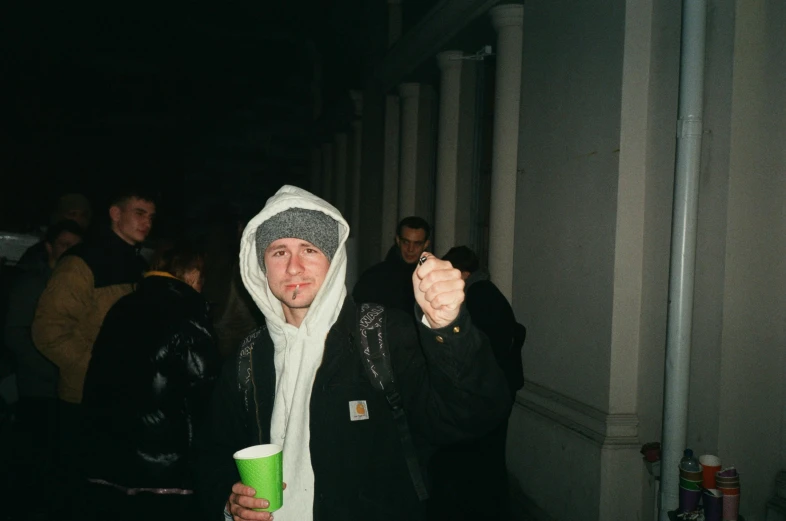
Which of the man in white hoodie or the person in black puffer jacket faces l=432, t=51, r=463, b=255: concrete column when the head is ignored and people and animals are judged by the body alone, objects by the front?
the person in black puffer jacket

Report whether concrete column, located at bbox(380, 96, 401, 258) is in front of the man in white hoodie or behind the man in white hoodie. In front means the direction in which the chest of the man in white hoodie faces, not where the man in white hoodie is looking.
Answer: behind

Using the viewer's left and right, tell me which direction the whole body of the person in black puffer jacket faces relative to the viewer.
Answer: facing away from the viewer and to the right of the viewer

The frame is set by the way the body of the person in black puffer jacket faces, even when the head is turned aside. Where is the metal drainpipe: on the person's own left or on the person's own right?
on the person's own right

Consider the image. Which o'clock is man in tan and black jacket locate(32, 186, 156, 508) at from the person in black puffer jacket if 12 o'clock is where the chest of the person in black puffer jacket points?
The man in tan and black jacket is roughly at 10 o'clock from the person in black puffer jacket.

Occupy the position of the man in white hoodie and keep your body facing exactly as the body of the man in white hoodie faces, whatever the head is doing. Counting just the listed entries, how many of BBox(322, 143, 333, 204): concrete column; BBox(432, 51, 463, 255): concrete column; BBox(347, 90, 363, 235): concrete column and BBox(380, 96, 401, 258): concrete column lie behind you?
4

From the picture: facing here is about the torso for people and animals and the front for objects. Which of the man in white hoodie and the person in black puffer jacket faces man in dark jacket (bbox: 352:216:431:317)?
the person in black puffer jacket

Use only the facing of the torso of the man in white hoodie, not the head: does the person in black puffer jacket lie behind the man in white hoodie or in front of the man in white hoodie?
behind

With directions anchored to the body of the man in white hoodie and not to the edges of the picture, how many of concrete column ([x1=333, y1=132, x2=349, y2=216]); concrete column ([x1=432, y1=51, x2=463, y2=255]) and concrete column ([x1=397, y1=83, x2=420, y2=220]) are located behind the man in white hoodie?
3
